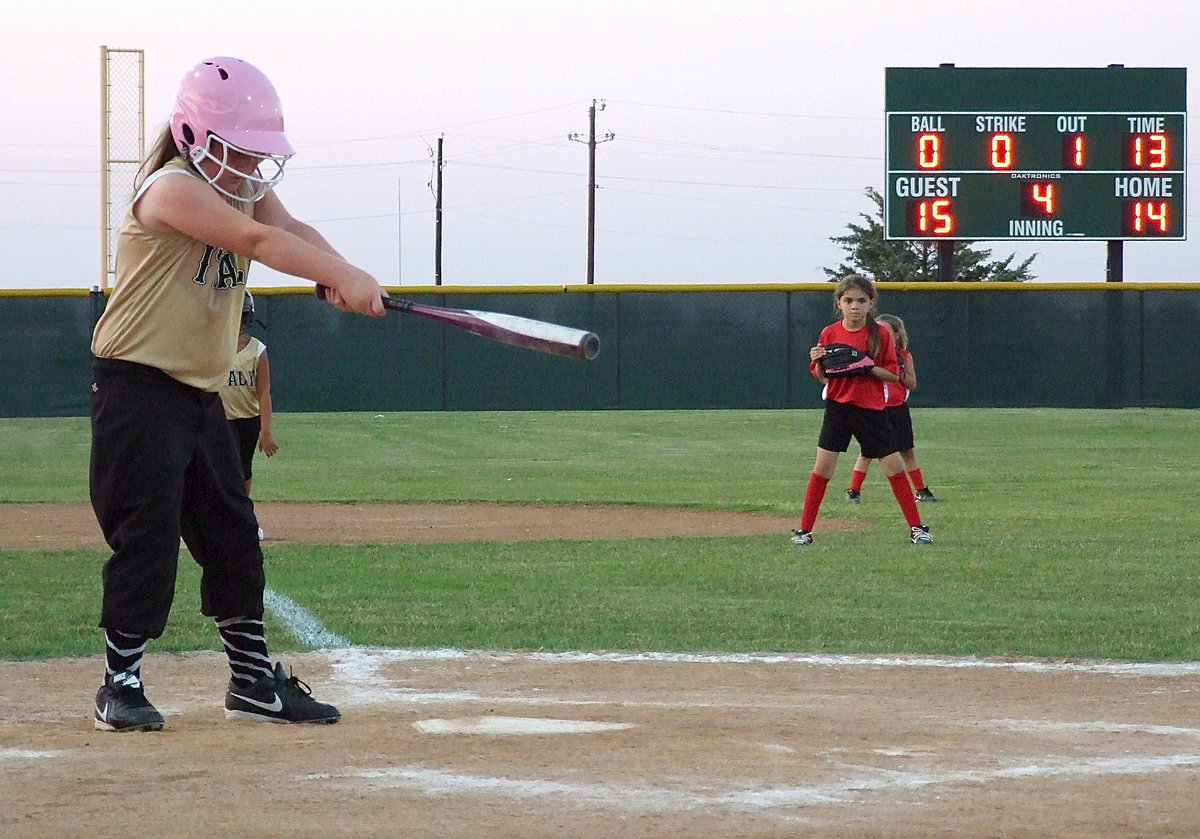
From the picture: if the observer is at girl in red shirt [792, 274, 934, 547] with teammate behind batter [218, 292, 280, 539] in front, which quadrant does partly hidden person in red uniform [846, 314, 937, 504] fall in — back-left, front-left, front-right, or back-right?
back-right

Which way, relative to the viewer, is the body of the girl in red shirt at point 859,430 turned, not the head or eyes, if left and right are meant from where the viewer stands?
facing the viewer

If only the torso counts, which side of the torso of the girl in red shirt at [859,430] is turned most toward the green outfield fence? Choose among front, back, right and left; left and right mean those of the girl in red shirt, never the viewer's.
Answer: back

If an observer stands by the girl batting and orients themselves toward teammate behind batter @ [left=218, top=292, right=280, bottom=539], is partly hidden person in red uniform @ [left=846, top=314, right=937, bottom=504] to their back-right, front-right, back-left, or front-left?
front-right

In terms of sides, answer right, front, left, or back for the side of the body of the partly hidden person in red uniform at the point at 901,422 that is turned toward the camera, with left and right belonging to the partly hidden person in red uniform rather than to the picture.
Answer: front

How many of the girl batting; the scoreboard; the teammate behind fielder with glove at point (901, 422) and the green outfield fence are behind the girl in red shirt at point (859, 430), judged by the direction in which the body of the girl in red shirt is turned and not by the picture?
3

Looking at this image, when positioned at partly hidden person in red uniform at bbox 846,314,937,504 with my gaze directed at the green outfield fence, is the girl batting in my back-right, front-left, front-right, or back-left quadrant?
back-left

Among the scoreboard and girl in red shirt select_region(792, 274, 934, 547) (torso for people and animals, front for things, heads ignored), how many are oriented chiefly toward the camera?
2

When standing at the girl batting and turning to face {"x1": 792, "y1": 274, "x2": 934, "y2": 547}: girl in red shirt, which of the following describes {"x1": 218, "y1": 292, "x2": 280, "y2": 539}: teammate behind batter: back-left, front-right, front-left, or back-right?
front-left

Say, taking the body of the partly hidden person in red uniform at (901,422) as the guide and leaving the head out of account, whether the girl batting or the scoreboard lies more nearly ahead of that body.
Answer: the girl batting

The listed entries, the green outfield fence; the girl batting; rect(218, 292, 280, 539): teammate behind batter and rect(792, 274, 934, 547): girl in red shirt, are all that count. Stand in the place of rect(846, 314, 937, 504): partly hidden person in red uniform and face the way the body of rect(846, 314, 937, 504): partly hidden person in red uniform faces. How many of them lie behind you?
1

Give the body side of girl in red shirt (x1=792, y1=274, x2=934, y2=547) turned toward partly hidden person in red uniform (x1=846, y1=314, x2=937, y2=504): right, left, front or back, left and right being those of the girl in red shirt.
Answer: back

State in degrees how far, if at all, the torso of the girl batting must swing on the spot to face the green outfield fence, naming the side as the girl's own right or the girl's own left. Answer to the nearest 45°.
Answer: approximately 135° to the girl's own left

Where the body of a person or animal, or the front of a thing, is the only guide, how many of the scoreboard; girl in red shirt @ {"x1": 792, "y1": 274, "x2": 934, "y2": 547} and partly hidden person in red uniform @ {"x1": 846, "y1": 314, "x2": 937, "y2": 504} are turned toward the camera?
3

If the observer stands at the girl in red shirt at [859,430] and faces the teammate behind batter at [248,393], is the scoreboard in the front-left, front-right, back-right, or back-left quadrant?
back-right

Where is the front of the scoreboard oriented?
toward the camera

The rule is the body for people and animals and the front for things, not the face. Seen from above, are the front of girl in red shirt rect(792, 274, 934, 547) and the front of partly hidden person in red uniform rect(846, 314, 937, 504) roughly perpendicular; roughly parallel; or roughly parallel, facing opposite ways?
roughly parallel

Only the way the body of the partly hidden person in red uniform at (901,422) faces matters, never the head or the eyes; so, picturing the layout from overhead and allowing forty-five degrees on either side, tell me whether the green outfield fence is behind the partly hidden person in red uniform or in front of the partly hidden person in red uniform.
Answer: behind

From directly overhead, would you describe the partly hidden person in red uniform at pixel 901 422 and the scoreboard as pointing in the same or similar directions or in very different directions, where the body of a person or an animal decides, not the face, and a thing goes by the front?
same or similar directions
